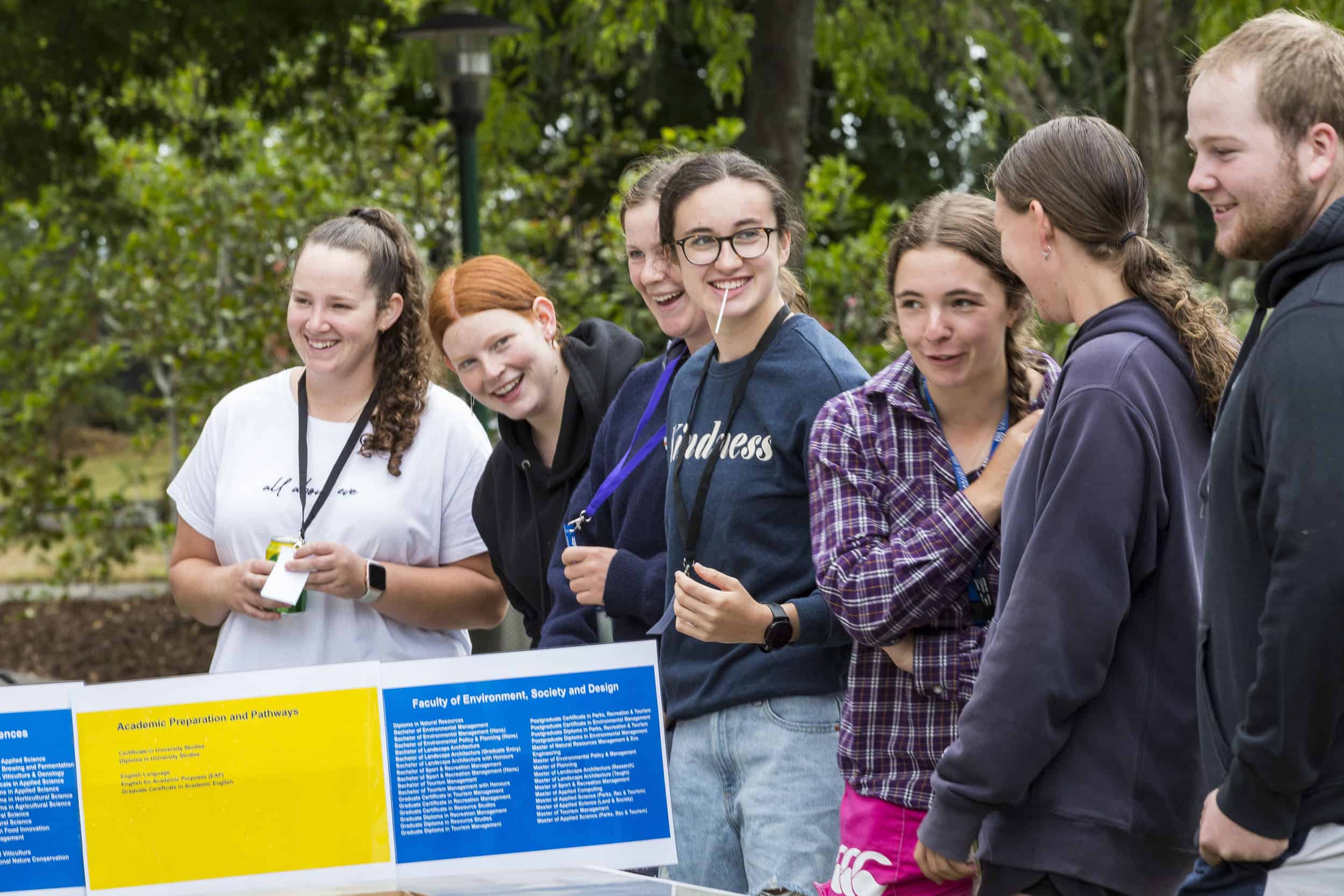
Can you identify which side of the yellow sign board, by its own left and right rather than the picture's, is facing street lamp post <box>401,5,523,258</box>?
back

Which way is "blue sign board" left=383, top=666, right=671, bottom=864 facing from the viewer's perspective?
toward the camera

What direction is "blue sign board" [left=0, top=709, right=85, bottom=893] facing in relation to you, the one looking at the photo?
facing the viewer

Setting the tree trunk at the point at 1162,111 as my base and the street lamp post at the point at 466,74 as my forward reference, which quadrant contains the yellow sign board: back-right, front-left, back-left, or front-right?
front-left

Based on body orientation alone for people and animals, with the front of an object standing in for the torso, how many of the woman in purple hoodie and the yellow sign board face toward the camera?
1

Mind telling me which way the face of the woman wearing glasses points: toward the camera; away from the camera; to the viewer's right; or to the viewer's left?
toward the camera

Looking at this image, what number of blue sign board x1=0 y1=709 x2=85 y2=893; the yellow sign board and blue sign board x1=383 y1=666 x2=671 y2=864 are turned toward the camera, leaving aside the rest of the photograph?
3

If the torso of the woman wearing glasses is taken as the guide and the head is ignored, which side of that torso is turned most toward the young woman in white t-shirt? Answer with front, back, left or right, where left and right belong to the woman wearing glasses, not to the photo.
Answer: right

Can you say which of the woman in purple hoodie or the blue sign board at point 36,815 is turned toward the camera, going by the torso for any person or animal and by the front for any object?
the blue sign board

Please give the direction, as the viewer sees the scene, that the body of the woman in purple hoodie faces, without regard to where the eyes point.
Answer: to the viewer's left

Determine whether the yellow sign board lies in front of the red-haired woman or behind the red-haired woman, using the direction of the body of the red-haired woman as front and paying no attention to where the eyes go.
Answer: in front

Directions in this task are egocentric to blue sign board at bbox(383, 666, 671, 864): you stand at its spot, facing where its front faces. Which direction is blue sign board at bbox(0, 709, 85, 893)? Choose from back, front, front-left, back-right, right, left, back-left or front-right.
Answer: right

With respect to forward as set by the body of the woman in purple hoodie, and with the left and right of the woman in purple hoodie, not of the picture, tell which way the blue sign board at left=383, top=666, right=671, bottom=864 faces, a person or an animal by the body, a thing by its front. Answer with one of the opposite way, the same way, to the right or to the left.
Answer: to the left

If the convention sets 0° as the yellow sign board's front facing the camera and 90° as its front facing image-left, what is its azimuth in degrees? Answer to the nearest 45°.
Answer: approximately 0°
